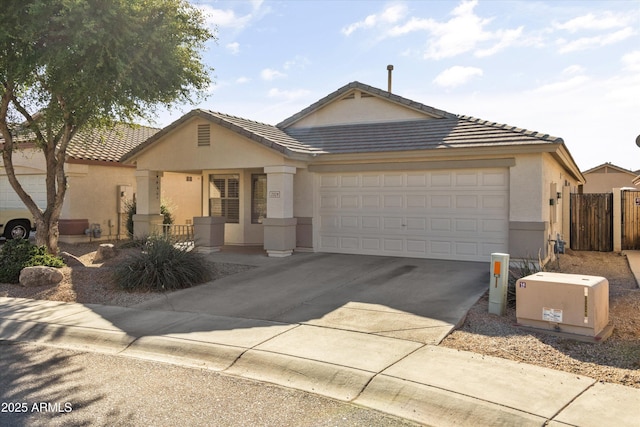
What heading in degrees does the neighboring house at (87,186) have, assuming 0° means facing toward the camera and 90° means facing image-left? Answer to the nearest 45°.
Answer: approximately 45°

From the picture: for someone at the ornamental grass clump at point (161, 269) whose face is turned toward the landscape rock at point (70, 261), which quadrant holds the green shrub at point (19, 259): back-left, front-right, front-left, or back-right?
front-left

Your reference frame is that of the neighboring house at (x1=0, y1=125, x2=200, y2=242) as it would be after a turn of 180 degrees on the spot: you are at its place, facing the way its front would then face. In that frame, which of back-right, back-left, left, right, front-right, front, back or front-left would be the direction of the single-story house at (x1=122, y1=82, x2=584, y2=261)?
right

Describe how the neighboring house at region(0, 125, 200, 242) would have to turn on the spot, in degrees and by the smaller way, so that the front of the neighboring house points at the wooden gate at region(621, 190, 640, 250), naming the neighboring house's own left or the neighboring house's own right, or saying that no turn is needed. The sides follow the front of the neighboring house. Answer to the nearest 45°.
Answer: approximately 90° to the neighboring house's own left

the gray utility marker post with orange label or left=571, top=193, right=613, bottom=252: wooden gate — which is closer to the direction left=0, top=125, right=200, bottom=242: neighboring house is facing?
the gray utility marker post with orange label

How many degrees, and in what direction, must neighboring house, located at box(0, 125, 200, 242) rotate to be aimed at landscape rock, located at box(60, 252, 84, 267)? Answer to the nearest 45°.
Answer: approximately 45° to its left

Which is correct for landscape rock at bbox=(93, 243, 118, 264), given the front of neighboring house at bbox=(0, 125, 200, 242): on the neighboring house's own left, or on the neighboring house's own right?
on the neighboring house's own left

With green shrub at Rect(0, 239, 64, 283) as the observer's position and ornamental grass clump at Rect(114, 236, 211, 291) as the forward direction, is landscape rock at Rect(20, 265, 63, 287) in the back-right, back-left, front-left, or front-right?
front-right

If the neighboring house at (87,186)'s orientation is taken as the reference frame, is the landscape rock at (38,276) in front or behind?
in front

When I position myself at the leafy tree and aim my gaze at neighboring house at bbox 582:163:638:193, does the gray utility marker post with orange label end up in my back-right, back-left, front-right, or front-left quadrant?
front-right

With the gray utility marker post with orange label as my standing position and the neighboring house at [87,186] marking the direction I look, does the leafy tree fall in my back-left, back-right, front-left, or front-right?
front-left

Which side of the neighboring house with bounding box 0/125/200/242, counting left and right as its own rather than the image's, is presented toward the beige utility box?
left

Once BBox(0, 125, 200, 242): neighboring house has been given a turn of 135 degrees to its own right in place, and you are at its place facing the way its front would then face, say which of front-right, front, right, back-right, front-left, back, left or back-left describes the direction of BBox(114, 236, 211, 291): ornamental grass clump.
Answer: back
